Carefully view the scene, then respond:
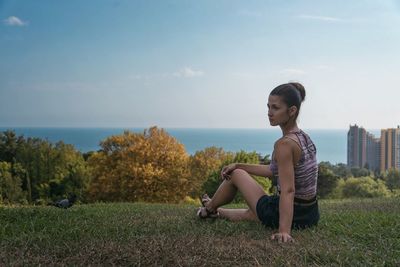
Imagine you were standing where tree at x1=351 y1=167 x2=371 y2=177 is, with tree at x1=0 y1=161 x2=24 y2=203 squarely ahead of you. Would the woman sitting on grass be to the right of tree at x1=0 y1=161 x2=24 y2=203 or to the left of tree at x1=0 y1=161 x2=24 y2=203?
left

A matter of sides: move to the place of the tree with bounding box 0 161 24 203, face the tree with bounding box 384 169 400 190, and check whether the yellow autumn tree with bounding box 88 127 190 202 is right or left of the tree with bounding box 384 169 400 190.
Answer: right

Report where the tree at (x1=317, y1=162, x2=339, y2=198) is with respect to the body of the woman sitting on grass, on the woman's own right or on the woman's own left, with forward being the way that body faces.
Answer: on the woman's own right

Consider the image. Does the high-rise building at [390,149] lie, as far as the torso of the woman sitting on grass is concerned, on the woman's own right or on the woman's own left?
on the woman's own right

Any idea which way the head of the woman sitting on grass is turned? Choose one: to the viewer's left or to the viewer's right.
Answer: to the viewer's left

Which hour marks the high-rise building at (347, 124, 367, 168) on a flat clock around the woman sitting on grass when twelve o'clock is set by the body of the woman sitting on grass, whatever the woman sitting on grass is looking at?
The high-rise building is roughly at 2 o'clock from the woman sitting on grass.

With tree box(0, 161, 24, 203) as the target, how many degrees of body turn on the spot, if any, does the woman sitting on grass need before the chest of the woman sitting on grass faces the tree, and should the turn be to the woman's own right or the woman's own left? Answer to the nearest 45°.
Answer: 0° — they already face it

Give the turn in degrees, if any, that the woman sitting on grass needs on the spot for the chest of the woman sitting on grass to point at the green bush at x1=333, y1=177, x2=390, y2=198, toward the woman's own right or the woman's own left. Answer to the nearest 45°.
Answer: approximately 45° to the woman's own right

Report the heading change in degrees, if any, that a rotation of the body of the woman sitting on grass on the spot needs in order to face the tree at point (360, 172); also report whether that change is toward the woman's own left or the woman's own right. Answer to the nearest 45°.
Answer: approximately 45° to the woman's own right

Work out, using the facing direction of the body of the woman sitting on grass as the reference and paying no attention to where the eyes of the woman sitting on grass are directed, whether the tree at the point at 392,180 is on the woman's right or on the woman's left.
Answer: on the woman's right

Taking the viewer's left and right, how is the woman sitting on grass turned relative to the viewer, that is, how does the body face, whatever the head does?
facing away from the viewer and to the left of the viewer

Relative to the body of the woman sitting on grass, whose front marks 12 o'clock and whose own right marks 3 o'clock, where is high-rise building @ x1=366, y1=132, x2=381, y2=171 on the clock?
The high-rise building is roughly at 2 o'clock from the woman sitting on grass.
